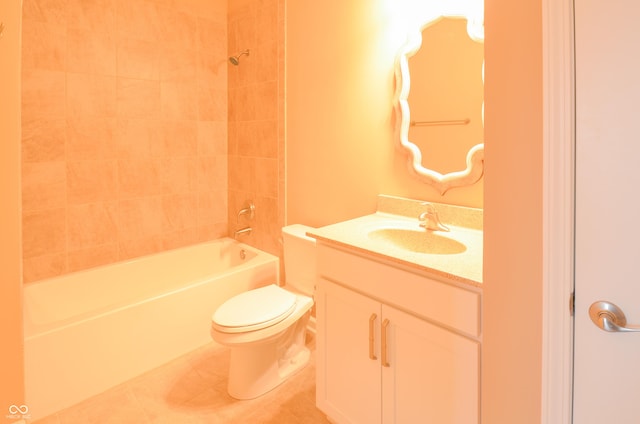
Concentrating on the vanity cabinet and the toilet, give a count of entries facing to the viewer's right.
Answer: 0

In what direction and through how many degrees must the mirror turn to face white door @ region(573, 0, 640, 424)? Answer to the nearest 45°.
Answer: approximately 45° to its left

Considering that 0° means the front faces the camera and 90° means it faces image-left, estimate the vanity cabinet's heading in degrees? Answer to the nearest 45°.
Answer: approximately 45°

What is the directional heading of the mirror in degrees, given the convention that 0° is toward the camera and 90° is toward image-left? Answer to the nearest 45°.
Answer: approximately 45°

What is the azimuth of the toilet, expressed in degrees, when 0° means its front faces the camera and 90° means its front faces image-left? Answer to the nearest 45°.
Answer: approximately 45°

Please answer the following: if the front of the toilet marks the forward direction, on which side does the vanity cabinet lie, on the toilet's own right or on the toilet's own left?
on the toilet's own left
